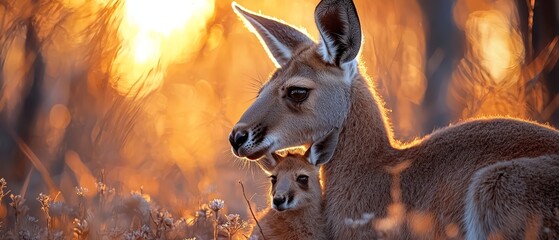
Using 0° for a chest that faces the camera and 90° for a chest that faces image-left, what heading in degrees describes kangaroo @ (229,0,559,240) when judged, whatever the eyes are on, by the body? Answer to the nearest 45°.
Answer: approximately 90°

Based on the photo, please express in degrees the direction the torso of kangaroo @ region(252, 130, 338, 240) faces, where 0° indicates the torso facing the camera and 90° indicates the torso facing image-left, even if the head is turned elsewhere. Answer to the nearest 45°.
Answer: approximately 45°

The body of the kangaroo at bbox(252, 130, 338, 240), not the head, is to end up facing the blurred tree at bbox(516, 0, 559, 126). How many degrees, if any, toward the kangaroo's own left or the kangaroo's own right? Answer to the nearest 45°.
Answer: approximately 180°

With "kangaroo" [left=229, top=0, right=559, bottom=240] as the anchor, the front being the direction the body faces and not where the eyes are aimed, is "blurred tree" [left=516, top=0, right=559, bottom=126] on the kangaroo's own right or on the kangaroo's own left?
on the kangaroo's own right
